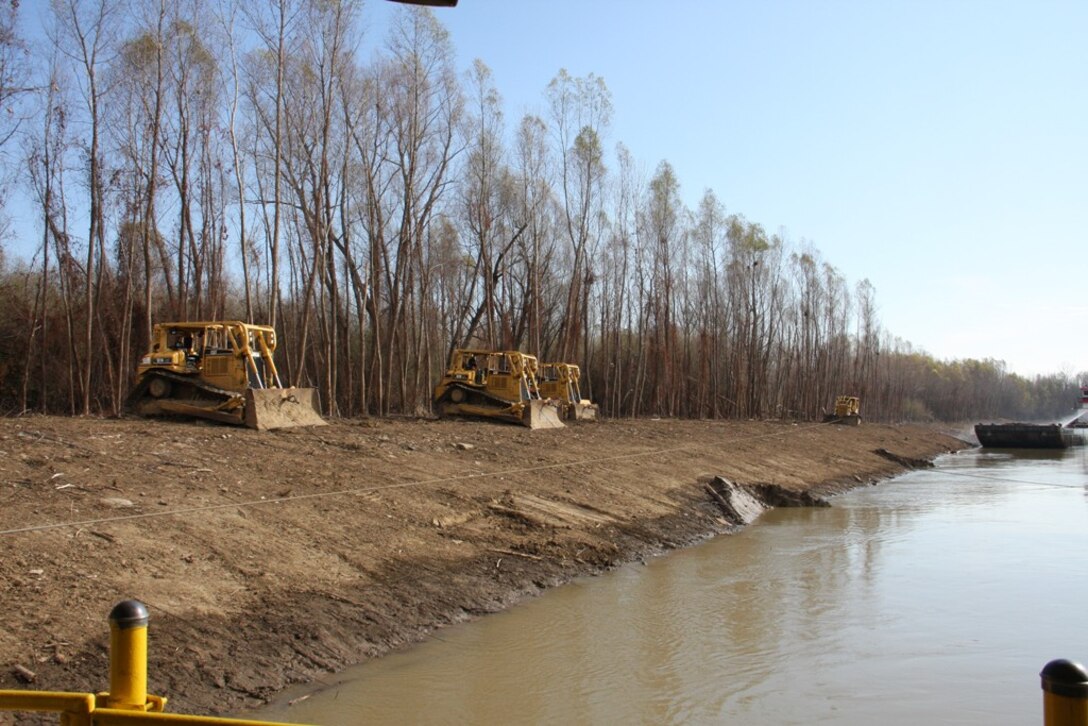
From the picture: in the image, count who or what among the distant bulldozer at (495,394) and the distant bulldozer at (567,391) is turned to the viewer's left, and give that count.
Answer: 0

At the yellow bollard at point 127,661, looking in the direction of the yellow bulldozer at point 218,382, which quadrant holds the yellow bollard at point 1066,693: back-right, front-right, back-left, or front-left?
back-right

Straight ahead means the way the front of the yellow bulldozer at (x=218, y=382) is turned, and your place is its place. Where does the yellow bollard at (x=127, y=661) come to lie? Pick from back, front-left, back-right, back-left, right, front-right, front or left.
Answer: front-right

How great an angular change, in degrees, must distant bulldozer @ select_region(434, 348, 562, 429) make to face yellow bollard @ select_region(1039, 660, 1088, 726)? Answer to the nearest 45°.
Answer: approximately 45° to its right

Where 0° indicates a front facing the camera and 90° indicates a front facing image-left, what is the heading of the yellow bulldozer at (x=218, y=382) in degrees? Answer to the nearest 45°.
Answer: approximately 315°

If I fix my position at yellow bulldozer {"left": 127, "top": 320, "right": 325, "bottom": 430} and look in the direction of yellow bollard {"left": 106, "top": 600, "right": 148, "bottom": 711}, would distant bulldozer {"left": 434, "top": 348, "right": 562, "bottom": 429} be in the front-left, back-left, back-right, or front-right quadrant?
back-left

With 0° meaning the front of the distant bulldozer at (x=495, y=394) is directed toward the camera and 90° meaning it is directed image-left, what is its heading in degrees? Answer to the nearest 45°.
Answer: approximately 315°

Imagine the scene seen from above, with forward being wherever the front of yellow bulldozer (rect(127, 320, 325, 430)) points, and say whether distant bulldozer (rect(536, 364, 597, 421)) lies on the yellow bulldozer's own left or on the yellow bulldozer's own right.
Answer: on the yellow bulldozer's own left
